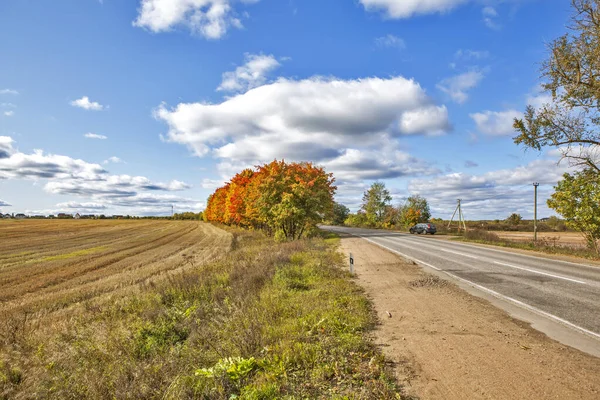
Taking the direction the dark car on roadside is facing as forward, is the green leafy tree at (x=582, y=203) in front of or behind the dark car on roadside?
behind

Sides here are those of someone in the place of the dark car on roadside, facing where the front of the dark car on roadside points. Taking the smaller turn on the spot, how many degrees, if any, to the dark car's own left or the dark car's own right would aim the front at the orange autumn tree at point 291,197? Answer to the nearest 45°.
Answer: approximately 90° to the dark car's own left

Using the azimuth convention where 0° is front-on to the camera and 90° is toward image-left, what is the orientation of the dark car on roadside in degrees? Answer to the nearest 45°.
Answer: approximately 135°
